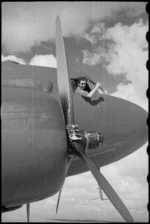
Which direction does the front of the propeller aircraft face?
to the viewer's right
